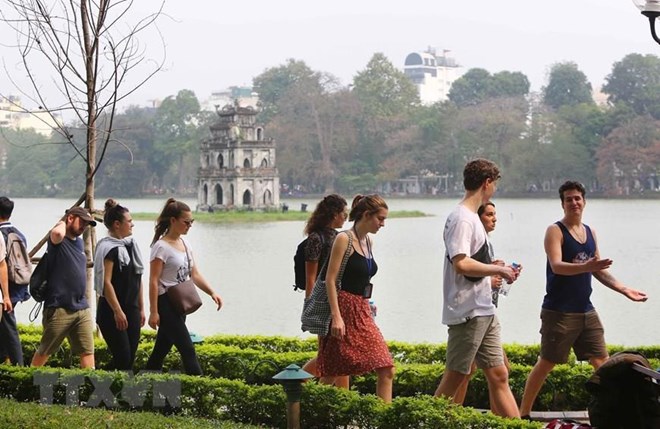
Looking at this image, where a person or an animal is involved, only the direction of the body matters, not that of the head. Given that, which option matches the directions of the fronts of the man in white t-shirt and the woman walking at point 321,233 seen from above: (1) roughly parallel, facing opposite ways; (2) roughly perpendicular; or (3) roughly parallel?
roughly parallel

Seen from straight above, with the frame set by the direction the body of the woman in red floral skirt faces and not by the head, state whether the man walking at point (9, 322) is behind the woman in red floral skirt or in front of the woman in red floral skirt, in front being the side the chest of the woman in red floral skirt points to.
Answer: behind

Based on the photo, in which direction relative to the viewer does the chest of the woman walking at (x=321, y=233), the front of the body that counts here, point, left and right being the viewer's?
facing to the right of the viewer

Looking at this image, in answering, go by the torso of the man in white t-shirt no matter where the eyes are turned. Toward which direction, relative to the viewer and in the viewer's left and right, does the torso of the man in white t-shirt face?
facing to the right of the viewer

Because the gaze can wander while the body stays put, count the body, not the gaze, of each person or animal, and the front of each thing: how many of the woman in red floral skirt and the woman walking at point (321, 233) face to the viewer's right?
2

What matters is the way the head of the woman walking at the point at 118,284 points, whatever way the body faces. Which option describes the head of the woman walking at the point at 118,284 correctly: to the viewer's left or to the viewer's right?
to the viewer's right

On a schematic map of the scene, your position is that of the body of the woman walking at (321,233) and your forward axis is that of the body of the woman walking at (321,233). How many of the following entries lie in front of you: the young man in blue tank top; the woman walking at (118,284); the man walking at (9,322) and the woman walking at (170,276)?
1

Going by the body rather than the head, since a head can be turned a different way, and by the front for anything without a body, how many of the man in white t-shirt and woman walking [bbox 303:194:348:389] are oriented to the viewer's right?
2

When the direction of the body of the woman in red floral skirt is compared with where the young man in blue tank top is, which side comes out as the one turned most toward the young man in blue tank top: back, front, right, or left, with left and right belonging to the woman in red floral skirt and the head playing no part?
front
